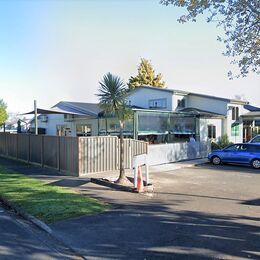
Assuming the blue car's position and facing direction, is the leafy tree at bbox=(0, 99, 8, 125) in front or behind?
in front

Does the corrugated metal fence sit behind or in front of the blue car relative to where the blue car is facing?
in front

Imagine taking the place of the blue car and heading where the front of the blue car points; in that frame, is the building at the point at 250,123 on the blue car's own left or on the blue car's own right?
on the blue car's own right

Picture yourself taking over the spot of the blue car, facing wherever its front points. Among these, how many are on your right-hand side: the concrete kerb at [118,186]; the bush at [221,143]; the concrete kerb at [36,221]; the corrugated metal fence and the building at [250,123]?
2

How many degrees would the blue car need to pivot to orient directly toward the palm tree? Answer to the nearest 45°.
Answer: approximately 45° to its left

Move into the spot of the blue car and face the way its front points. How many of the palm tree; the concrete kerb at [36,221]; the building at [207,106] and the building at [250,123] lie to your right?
2

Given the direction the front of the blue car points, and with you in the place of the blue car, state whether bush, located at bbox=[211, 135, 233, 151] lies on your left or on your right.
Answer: on your right

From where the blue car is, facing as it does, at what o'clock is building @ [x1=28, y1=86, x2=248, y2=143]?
The building is roughly at 2 o'clock from the blue car.

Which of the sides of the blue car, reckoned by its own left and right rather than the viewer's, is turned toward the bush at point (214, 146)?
right

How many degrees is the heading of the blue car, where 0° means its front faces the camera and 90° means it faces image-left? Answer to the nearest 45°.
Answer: approximately 90°

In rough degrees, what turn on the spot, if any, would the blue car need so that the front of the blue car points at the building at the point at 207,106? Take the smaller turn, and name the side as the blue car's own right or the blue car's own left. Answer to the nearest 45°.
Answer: approximately 90° to the blue car's own right
